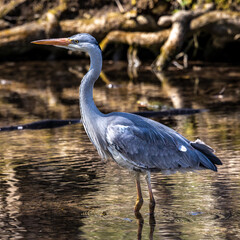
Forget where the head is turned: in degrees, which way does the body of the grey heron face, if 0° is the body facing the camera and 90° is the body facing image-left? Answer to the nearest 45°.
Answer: approximately 90°
